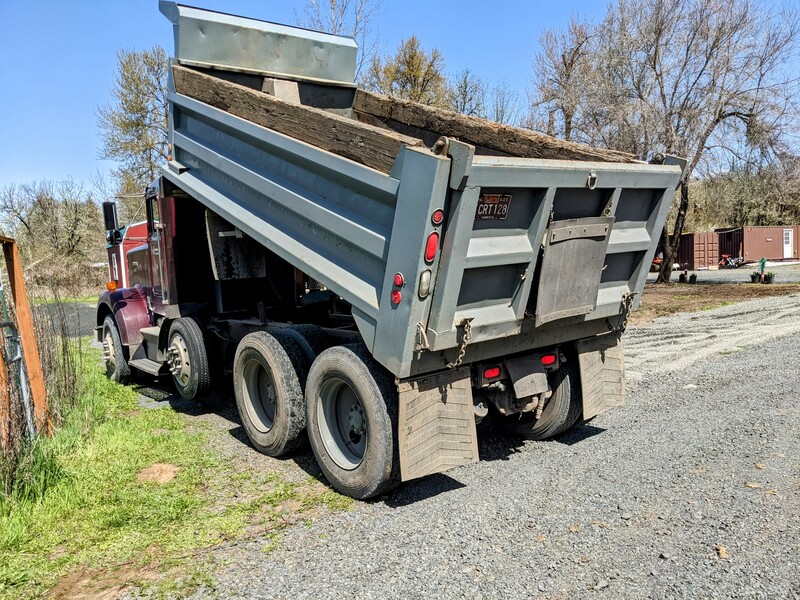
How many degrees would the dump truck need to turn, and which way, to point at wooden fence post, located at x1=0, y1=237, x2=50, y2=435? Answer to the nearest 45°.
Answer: approximately 45° to its left

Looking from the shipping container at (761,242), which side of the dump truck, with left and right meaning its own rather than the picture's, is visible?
right

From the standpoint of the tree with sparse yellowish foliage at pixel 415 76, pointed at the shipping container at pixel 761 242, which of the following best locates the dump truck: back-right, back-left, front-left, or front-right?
back-right

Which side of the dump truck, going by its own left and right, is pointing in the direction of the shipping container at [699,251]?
right

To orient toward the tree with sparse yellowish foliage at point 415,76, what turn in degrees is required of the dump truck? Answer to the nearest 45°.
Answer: approximately 45° to its right

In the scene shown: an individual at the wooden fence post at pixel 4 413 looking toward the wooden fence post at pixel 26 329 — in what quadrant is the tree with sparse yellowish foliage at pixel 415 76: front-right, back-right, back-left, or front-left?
front-right

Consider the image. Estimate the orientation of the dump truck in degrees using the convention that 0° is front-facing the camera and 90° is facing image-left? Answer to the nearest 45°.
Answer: approximately 135°

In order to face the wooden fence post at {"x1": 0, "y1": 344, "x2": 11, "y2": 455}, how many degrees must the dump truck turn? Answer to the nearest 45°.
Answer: approximately 45° to its left
